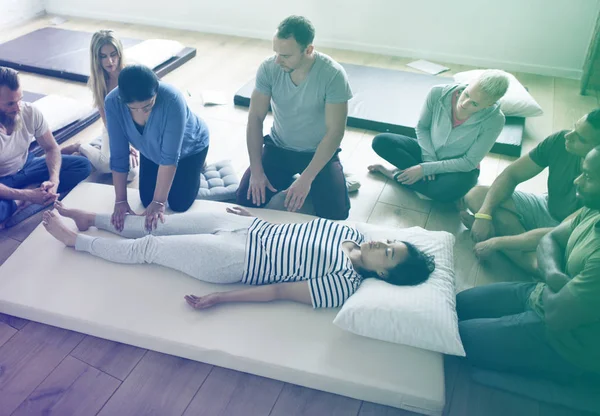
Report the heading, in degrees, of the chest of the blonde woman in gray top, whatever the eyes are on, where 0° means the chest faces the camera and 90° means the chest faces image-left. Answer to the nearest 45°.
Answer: approximately 45°

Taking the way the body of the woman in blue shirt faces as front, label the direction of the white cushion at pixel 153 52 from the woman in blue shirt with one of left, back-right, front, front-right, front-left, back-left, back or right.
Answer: back-right

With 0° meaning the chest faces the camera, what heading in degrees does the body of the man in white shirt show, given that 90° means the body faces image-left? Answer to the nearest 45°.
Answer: approximately 315°

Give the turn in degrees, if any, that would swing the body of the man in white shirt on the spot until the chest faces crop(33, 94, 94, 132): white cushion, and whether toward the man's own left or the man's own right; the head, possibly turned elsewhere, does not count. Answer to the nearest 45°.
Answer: approximately 135° to the man's own left

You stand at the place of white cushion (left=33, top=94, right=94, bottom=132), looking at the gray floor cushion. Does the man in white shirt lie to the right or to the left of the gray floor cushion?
right

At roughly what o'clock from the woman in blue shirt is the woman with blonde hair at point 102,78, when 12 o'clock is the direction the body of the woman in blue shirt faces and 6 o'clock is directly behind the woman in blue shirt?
The woman with blonde hair is roughly at 4 o'clock from the woman in blue shirt.

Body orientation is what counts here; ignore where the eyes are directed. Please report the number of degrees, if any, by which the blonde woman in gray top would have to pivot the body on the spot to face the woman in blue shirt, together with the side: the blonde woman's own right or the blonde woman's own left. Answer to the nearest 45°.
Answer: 0° — they already face them
